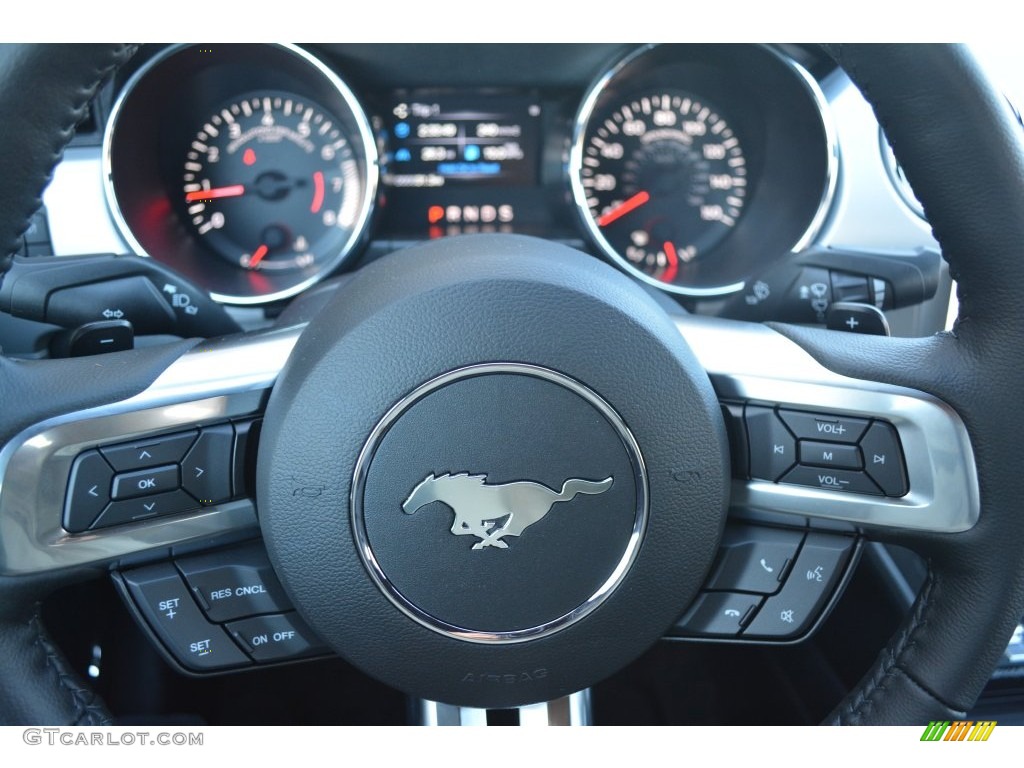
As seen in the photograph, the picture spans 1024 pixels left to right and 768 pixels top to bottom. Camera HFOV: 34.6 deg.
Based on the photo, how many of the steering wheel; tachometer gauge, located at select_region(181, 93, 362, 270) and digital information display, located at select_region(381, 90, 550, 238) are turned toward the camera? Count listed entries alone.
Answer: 3

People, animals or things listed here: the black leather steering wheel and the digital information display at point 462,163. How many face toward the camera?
2

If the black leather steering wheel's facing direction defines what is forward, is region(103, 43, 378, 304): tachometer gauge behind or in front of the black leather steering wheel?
behind

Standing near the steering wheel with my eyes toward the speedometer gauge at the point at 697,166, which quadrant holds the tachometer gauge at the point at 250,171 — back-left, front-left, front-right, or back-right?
front-left

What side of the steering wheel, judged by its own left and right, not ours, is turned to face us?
front

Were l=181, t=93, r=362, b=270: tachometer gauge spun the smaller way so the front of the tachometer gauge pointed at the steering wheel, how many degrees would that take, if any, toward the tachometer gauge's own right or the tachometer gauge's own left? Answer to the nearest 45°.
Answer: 0° — it already faces it

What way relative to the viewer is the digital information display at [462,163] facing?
toward the camera

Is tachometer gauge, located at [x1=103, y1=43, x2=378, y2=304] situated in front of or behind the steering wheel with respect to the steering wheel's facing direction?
behind

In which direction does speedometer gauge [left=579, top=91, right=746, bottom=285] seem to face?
toward the camera
